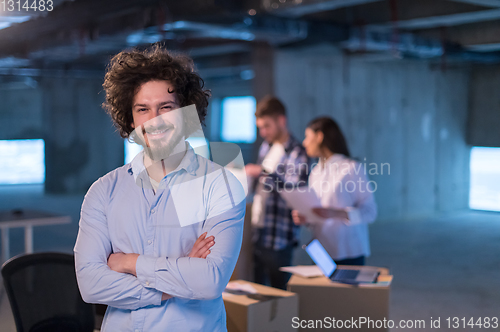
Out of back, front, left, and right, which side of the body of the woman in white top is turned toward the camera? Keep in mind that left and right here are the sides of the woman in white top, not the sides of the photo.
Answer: left

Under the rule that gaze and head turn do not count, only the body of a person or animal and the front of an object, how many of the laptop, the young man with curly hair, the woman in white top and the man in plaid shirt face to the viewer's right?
1

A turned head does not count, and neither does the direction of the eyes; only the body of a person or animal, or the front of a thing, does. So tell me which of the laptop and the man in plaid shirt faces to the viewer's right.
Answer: the laptop

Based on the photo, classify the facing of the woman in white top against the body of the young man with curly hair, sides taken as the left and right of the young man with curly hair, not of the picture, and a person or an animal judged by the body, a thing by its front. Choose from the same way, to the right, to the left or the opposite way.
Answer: to the right

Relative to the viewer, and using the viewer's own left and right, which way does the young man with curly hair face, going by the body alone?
facing the viewer

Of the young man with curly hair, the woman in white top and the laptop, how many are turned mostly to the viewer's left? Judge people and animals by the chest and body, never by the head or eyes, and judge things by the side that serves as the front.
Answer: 1

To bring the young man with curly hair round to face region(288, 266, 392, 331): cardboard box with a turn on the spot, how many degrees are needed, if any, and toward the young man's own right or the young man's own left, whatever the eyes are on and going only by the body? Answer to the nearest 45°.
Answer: approximately 135° to the young man's own left

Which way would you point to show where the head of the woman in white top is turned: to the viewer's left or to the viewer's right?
to the viewer's left

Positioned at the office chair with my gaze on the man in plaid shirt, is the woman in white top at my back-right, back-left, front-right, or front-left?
front-right

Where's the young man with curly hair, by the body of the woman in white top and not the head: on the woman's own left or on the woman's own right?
on the woman's own left

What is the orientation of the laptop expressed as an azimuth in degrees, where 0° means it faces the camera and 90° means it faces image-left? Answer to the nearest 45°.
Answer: approximately 270°
